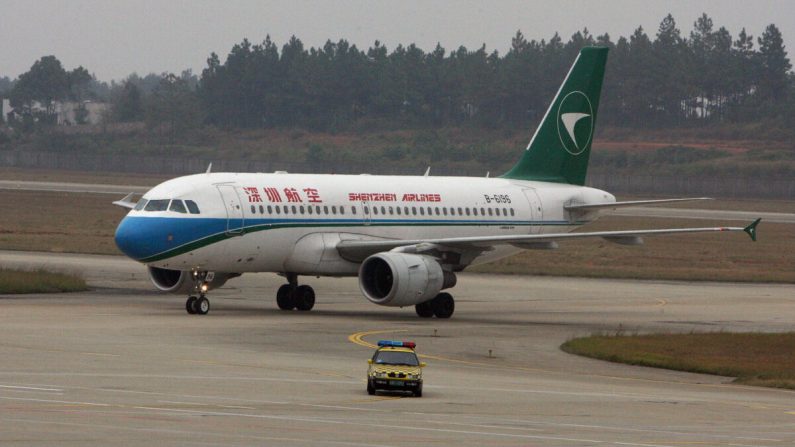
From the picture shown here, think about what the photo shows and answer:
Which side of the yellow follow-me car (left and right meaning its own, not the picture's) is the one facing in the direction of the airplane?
back

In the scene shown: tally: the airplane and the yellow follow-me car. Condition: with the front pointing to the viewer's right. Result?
0

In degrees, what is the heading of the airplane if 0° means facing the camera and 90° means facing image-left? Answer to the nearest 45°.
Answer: approximately 45°

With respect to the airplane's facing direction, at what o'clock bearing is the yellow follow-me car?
The yellow follow-me car is roughly at 10 o'clock from the airplane.

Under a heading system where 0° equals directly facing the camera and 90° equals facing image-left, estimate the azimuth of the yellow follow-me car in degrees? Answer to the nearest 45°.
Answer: approximately 0°
